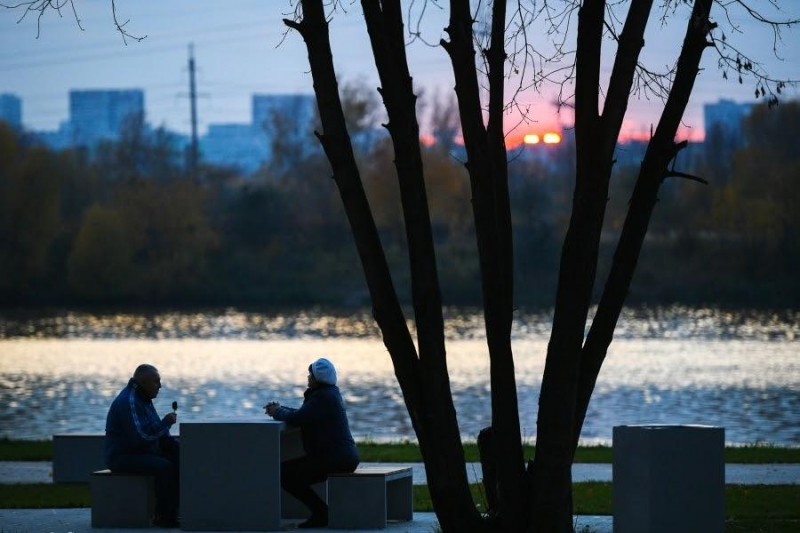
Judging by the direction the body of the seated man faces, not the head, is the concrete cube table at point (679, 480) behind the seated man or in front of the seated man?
in front

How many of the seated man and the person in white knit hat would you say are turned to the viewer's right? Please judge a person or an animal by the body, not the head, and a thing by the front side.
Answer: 1

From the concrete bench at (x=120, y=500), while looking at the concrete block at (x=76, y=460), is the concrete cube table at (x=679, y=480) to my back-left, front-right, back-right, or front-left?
back-right

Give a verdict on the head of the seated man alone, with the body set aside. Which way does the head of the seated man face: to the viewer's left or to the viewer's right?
to the viewer's right

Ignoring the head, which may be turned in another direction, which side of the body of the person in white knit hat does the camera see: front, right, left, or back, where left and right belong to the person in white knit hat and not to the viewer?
left

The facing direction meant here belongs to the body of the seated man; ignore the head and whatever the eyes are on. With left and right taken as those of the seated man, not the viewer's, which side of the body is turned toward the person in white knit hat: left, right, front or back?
front

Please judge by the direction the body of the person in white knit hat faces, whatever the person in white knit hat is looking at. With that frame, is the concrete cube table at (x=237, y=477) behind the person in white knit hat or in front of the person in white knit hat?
in front

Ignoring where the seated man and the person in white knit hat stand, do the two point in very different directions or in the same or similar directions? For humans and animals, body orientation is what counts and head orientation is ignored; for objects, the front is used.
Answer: very different directions

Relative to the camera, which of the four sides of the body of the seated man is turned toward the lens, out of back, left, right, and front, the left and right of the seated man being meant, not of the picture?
right

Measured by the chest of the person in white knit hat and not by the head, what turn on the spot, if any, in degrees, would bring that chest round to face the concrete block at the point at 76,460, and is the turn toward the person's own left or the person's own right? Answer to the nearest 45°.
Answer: approximately 45° to the person's own right
